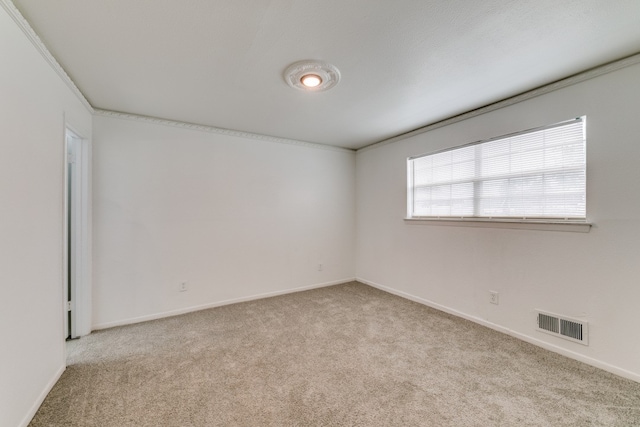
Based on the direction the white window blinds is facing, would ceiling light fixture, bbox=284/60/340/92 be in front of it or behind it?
in front

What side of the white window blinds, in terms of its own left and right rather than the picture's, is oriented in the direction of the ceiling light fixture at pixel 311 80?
front

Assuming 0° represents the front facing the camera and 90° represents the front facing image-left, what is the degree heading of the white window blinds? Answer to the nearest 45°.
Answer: approximately 45°
